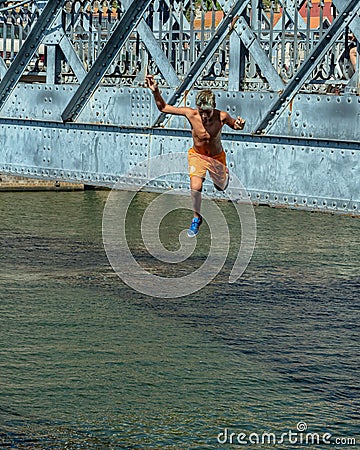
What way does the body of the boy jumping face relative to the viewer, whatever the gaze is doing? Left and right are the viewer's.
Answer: facing the viewer

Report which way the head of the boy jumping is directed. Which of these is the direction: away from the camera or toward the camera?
toward the camera
